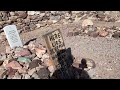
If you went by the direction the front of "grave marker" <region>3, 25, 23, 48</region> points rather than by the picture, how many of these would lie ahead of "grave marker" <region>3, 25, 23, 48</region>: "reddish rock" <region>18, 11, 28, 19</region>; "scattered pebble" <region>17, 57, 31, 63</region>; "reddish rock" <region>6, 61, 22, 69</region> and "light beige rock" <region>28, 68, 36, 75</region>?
3

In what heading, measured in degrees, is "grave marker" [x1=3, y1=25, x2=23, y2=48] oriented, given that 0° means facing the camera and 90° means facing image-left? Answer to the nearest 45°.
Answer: approximately 0°

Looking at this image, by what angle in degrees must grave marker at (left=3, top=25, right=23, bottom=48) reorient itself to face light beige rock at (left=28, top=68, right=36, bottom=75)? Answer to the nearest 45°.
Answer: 0° — it already faces it

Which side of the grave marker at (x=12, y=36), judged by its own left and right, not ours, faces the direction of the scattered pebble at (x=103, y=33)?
left

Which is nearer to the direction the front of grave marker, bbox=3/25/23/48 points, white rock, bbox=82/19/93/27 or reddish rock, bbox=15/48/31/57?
the reddish rock

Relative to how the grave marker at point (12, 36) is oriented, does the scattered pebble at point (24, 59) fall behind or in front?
in front

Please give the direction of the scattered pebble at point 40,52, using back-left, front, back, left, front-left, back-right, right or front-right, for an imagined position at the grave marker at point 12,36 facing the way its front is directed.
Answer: front-left

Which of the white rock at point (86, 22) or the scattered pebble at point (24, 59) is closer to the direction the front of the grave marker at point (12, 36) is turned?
the scattered pebble

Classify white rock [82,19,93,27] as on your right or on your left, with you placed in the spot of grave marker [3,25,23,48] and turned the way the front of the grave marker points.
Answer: on your left

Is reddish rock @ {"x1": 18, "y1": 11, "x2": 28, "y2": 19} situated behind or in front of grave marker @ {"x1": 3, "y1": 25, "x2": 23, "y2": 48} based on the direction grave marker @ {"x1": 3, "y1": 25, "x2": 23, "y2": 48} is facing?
behind

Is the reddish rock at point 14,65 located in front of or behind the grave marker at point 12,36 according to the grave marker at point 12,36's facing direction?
in front

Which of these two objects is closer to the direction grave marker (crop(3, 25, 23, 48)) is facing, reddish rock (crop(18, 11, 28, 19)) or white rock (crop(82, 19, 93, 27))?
the white rock

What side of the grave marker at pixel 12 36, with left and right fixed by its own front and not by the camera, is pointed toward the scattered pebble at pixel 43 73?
front
